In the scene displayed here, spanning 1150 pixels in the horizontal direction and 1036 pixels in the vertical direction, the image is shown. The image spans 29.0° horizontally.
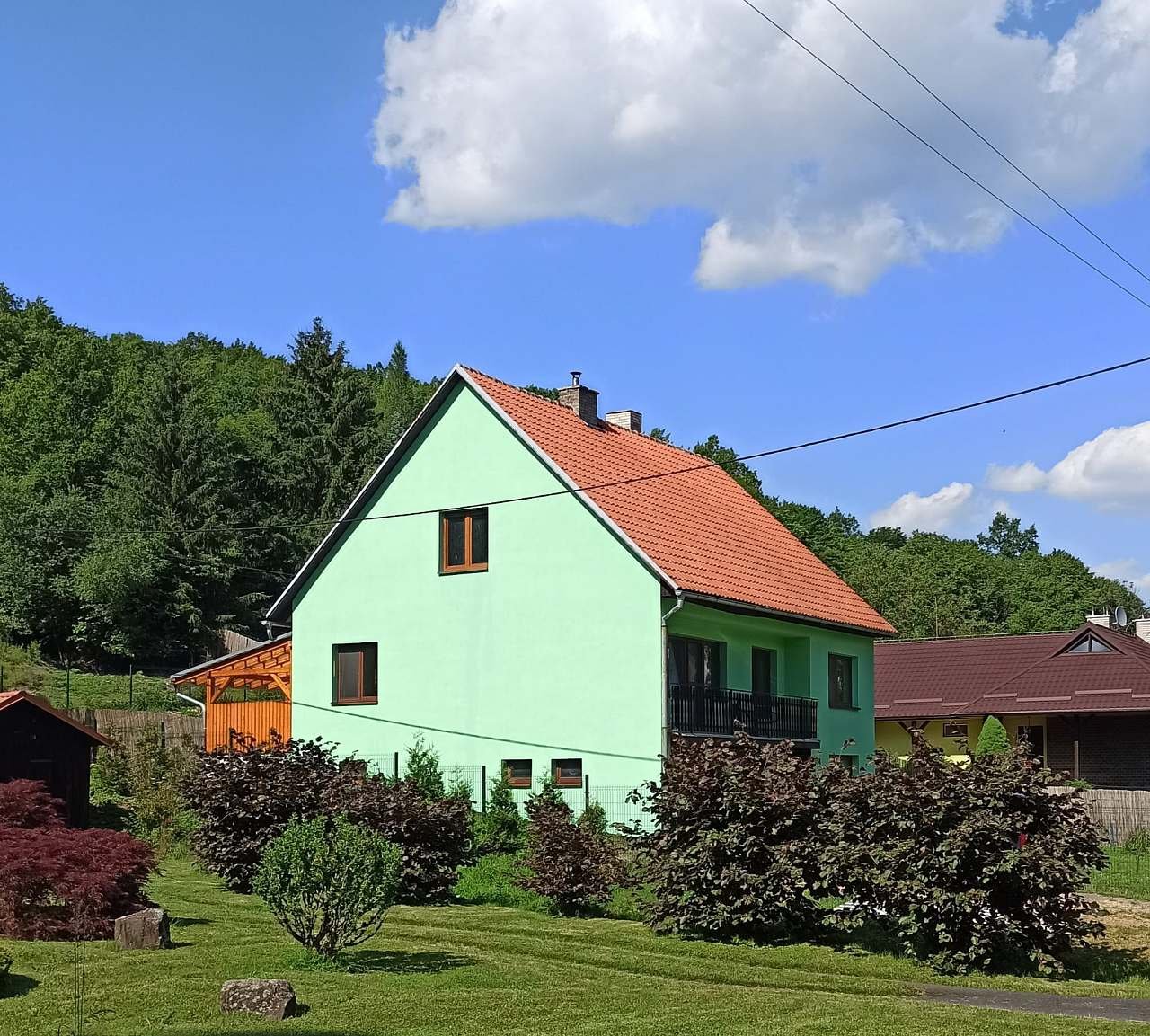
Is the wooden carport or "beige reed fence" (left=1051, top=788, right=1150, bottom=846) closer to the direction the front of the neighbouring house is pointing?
the beige reed fence

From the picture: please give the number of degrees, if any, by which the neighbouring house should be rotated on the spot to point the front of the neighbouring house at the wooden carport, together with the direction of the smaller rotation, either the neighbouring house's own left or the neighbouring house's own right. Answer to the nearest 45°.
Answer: approximately 45° to the neighbouring house's own right

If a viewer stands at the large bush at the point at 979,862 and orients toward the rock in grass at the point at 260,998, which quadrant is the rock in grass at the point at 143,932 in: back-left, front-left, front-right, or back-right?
front-right

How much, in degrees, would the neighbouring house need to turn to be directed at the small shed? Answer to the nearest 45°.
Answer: approximately 45° to its right

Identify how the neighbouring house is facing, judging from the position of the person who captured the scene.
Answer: facing the viewer

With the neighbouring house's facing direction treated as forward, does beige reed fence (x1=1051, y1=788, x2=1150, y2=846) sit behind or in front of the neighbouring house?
in front

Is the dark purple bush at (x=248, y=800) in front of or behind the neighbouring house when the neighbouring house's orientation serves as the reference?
in front

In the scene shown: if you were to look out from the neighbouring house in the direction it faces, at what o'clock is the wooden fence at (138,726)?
The wooden fence is roughly at 2 o'clock from the neighbouring house.

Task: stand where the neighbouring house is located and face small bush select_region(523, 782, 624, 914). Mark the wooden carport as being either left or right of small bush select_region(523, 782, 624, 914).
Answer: right

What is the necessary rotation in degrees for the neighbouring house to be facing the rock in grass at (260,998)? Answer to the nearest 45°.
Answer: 0° — it already faces it

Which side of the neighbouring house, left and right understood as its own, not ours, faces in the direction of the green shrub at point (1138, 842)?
front

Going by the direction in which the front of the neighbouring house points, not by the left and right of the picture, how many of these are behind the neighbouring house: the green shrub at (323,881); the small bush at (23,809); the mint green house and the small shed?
0
